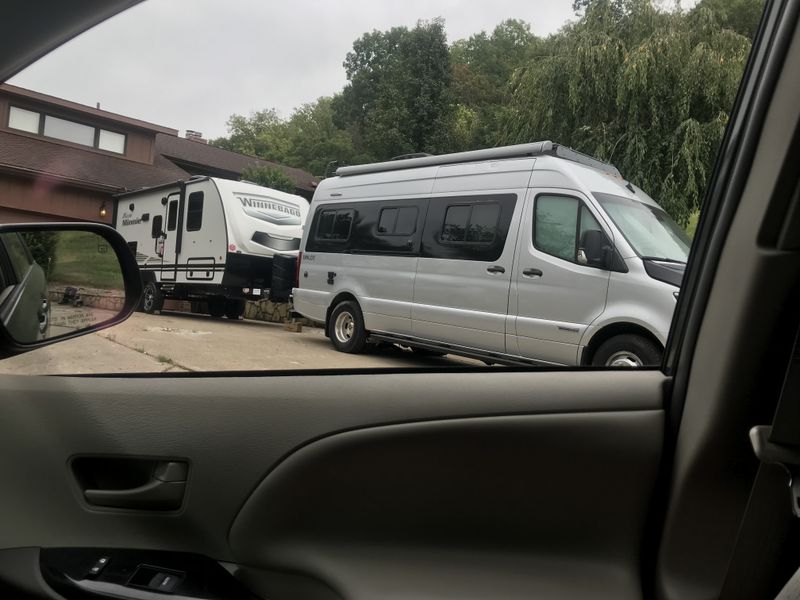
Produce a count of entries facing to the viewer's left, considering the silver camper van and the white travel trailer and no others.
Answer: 0

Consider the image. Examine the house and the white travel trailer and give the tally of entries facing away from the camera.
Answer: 0

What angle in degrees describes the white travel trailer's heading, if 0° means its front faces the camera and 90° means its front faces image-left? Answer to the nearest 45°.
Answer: approximately 315°
